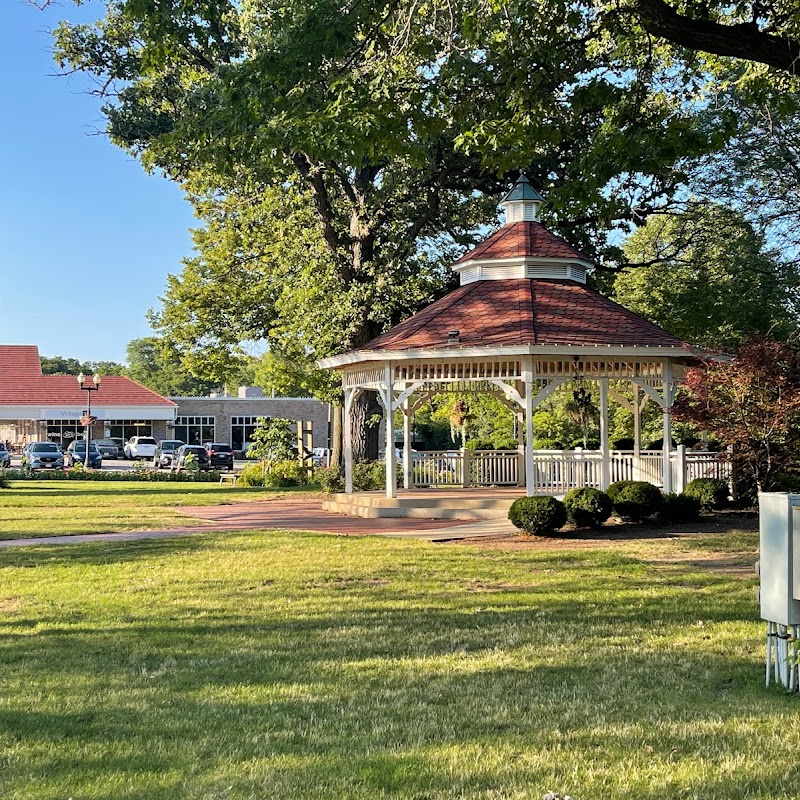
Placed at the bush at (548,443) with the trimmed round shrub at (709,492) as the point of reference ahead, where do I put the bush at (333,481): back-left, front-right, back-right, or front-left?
front-right

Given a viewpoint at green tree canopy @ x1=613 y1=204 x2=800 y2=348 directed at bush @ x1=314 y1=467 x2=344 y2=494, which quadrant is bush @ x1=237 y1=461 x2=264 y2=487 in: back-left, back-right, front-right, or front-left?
front-right
